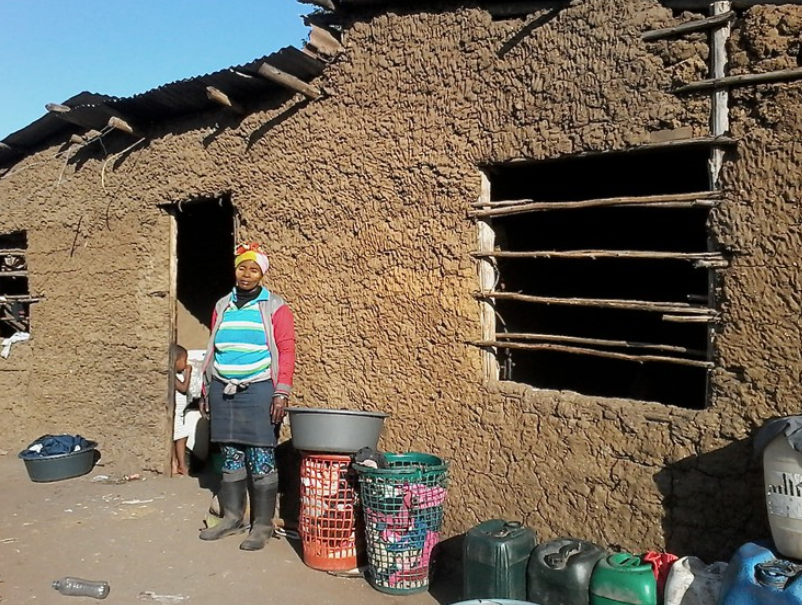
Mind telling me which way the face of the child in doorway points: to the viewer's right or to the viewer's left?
to the viewer's right

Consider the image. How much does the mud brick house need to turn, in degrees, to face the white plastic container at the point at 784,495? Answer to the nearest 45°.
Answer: approximately 90° to its left

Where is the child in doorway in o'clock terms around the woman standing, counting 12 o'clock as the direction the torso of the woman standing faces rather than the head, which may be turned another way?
The child in doorway is roughly at 4 o'clock from the woman standing.

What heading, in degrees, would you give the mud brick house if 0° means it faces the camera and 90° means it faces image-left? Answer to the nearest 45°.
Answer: approximately 45°

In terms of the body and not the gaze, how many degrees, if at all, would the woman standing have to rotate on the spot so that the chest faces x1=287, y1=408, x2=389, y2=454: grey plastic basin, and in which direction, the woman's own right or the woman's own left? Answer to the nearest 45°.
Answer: approximately 90° to the woman's own left

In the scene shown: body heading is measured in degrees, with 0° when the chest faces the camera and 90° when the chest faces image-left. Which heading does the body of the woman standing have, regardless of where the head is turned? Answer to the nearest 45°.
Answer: approximately 45°
